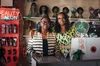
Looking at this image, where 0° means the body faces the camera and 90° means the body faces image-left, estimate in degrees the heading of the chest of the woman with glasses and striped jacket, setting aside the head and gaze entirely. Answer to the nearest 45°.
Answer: approximately 0°

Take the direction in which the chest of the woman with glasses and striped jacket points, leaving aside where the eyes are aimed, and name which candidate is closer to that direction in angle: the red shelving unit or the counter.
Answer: the counter

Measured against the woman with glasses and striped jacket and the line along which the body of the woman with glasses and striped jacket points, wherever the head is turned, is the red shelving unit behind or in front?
in front
